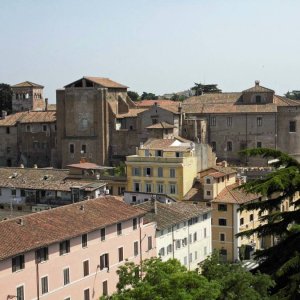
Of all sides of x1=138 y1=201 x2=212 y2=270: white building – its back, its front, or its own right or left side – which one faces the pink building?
right

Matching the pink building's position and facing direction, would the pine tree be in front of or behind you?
in front

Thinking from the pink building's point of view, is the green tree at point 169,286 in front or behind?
in front

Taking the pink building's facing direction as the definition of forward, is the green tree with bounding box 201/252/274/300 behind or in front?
in front

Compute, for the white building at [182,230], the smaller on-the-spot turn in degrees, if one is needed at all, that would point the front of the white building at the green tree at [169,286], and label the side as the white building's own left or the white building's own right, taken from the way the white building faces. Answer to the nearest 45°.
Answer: approximately 45° to the white building's own right

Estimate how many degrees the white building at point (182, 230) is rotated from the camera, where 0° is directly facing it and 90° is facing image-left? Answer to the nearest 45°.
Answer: approximately 315°

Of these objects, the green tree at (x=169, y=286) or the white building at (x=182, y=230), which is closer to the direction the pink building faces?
the green tree

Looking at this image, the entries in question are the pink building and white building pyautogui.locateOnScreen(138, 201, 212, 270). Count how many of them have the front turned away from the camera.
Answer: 0

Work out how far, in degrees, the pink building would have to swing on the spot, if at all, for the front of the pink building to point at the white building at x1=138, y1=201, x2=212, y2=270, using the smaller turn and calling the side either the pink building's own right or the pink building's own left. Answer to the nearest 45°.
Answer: approximately 90° to the pink building's own left
